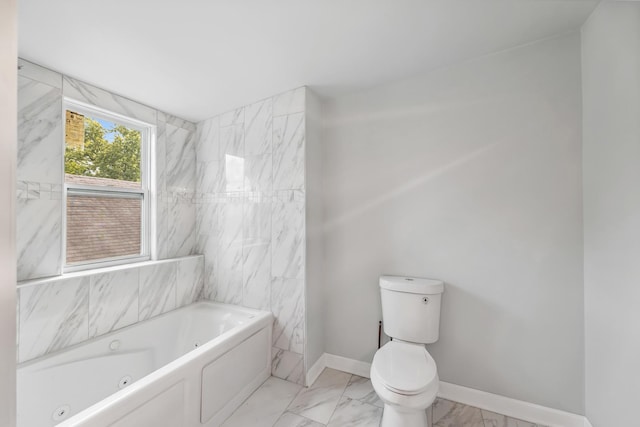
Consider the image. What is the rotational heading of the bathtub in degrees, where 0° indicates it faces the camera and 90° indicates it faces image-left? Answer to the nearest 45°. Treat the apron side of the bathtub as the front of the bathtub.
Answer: approximately 315°

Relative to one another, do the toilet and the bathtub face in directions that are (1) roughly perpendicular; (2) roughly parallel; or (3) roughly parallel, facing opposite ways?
roughly perpendicular

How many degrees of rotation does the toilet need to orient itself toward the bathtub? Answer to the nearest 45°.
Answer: approximately 90° to its right

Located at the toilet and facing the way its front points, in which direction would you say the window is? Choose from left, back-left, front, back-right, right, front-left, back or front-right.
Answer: right
